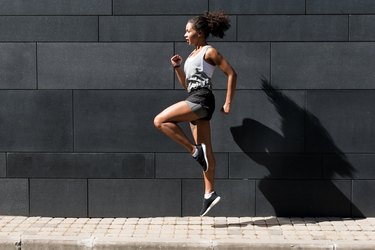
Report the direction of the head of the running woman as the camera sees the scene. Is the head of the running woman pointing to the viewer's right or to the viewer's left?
to the viewer's left

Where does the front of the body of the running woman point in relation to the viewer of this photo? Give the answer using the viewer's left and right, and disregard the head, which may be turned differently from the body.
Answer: facing to the left of the viewer
